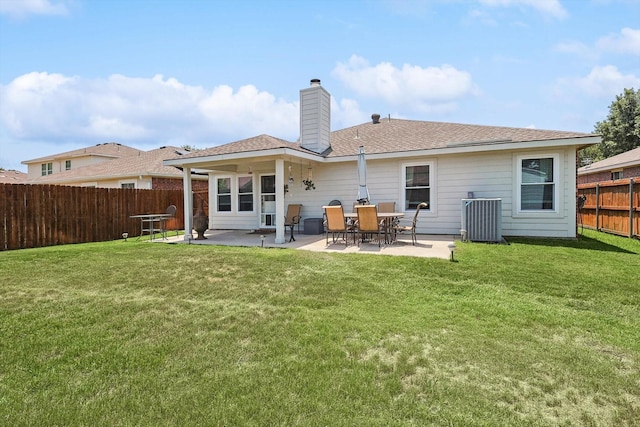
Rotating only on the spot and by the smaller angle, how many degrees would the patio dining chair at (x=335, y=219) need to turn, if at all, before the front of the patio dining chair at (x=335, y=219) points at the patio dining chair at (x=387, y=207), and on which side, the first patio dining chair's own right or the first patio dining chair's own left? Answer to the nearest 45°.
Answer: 0° — it already faces it

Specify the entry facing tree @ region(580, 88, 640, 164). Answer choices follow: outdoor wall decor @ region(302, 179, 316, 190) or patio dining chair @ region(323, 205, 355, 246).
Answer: the patio dining chair

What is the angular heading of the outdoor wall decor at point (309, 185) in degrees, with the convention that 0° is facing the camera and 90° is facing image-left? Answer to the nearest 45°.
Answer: approximately 0°

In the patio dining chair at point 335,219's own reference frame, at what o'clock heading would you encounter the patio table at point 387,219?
The patio table is roughly at 1 o'clock from the patio dining chair.

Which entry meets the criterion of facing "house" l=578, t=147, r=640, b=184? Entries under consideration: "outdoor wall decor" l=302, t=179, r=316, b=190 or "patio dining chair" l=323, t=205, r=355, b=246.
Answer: the patio dining chair

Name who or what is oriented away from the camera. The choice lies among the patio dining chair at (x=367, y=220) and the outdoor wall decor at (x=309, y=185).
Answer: the patio dining chair

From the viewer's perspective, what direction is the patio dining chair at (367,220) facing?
away from the camera

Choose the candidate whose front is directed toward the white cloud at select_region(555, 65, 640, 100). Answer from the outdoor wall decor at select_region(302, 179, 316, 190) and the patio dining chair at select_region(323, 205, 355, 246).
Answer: the patio dining chair

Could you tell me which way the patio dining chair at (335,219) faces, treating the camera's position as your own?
facing away from the viewer and to the right of the viewer
